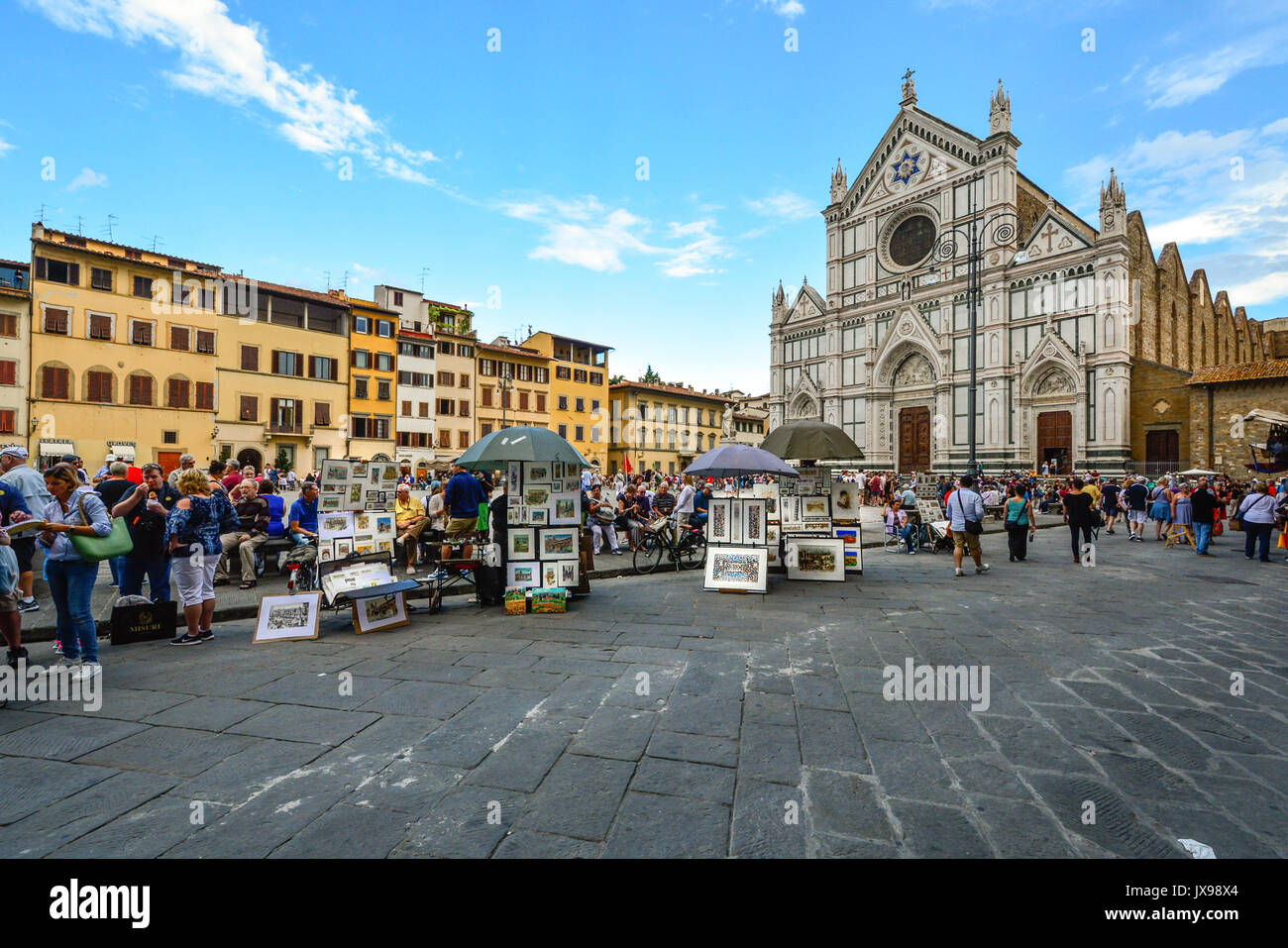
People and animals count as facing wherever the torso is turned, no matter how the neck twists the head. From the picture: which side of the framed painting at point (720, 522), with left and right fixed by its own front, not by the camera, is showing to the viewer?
front

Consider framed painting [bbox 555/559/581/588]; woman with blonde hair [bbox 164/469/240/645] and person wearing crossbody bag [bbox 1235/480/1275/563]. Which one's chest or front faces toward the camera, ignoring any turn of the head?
the framed painting

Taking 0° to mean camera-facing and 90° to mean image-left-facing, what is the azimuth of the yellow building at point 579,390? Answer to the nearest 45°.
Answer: approximately 315°

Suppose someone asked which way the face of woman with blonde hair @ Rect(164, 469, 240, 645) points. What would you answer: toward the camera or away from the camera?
away from the camera
